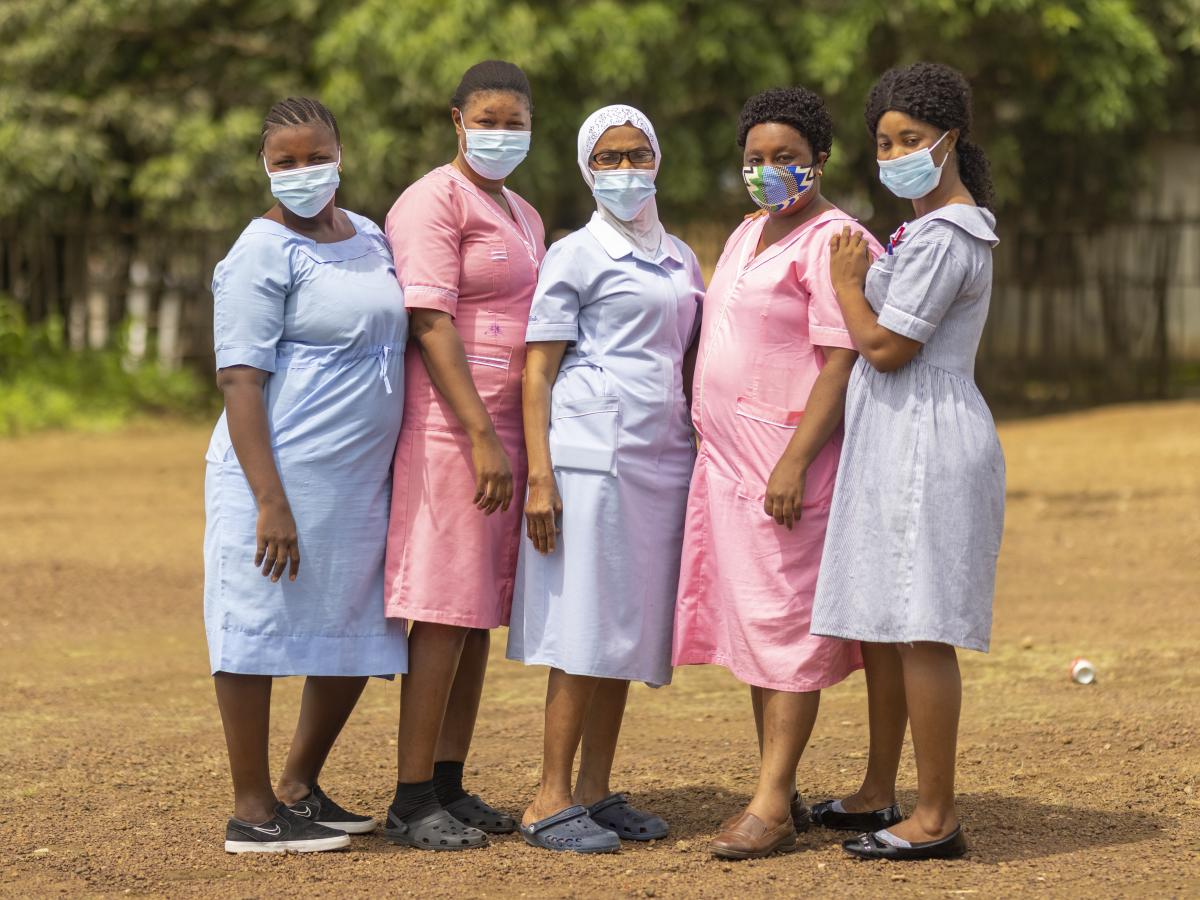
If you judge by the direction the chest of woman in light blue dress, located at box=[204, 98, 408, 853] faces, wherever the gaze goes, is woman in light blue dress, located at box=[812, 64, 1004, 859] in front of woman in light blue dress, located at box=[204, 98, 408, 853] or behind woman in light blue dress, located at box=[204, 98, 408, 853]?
in front

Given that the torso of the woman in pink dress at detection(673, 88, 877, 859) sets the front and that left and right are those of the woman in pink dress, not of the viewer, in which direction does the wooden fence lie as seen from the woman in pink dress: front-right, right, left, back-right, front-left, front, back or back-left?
back-right

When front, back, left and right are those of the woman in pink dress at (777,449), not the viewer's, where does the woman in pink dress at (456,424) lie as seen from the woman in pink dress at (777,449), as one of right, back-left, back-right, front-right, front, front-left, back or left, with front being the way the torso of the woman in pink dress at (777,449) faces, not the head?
front-right

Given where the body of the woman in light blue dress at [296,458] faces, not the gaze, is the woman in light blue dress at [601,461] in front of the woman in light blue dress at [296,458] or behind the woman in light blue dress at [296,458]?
in front

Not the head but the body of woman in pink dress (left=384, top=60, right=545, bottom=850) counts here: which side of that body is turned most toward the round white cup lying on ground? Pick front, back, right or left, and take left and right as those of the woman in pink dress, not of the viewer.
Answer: left

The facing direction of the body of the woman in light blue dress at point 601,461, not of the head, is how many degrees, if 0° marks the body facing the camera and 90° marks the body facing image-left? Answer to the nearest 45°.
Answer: approximately 315°
